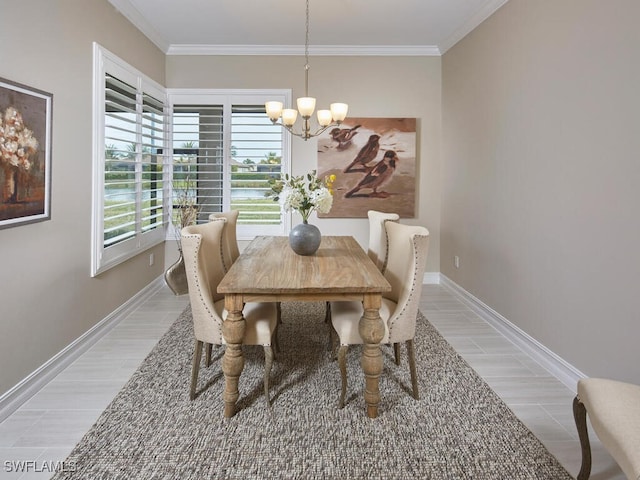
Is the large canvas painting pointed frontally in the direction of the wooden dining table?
yes

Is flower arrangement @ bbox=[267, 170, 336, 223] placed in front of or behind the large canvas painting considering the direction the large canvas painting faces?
in front

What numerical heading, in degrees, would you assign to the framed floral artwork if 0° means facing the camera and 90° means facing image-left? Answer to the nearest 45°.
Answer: approximately 315°

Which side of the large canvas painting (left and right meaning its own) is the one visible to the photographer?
front

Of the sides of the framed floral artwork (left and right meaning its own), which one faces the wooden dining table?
front

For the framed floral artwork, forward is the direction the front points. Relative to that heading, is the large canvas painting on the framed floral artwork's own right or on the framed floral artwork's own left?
on the framed floral artwork's own left

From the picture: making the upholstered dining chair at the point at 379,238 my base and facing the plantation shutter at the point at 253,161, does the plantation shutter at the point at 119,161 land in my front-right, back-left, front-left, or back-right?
front-left

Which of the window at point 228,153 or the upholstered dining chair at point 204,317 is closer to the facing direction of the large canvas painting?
the upholstered dining chair

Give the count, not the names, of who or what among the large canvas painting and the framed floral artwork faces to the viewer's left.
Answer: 0

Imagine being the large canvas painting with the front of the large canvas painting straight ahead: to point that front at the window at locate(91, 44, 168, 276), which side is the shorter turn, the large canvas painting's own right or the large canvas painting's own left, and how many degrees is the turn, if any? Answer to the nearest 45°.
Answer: approximately 45° to the large canvas painting's own right

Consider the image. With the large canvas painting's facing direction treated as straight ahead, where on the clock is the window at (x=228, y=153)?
The window is roughly at 3 o'clock from the large canvas painting.

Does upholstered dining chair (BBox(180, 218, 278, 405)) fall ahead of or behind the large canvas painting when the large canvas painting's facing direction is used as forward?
ahead

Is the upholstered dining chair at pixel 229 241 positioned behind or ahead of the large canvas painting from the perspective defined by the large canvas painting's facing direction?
ahead
